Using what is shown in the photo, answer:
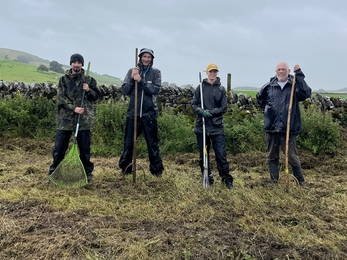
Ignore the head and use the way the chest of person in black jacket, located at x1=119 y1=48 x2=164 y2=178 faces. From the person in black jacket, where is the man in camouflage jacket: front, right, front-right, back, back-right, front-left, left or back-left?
right

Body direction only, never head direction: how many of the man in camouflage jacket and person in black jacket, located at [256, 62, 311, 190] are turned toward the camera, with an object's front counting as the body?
2

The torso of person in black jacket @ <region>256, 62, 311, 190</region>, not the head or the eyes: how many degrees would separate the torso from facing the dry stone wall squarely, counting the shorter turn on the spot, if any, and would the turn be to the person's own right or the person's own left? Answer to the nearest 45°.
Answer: approximately 135° to the person's own right

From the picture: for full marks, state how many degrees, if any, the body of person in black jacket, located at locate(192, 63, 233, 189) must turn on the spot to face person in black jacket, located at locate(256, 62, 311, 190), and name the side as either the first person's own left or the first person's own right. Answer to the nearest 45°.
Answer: approximately 90° to the first person's own left

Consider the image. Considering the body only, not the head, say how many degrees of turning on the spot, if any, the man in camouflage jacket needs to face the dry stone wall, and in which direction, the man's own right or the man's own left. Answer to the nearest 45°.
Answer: approximately 180°

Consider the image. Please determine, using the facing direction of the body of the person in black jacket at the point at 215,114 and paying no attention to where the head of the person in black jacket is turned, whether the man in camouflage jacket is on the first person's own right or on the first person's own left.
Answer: on the first person's own right

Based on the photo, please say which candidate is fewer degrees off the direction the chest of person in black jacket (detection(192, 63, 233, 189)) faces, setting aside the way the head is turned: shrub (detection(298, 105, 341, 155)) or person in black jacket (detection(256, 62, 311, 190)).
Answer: the person in black jacket

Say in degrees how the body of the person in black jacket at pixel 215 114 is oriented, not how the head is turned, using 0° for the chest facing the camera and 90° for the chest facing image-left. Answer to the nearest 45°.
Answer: approximately 0°
